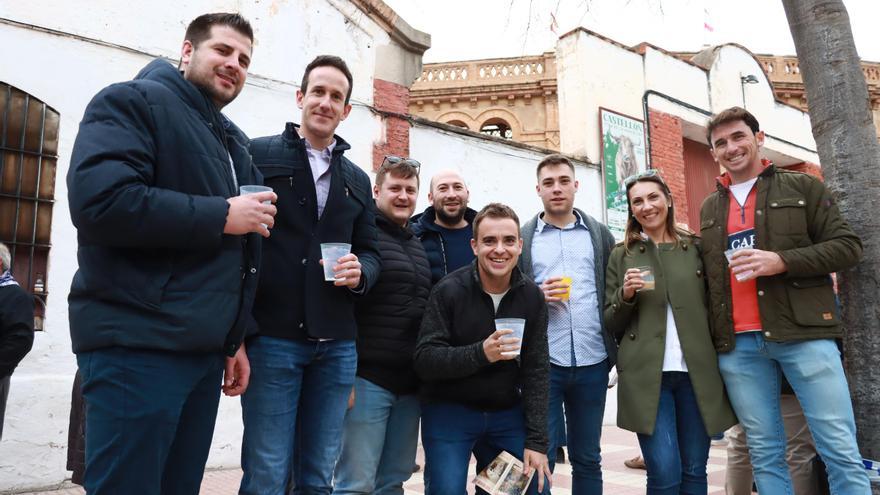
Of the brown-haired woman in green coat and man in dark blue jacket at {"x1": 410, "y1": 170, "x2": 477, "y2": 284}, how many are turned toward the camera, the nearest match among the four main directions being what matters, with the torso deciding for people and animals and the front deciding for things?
2

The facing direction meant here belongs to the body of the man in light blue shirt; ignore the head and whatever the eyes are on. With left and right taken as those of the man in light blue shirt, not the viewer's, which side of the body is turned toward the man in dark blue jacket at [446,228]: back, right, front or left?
right

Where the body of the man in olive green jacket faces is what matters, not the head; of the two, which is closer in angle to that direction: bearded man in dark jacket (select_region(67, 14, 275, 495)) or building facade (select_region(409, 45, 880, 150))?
the bearded man in dark jacket

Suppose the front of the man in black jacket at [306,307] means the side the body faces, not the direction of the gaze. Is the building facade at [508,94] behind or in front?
behind

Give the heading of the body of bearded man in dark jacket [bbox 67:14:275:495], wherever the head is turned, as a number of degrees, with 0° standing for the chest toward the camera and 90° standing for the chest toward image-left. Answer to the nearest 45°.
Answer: approximately 315°
